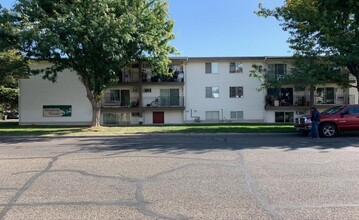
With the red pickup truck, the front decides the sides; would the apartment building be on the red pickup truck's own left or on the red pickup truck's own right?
on the red pickup truck's own right

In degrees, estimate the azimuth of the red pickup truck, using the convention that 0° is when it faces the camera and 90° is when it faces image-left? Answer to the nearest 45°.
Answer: approximately 45°

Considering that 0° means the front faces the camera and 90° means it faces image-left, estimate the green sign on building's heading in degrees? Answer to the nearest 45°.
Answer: approximately 0°

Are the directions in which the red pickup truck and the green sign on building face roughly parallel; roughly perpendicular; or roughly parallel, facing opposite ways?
roughly perpendicular

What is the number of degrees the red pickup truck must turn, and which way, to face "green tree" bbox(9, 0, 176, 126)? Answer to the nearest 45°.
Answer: approximately 45° to its right
